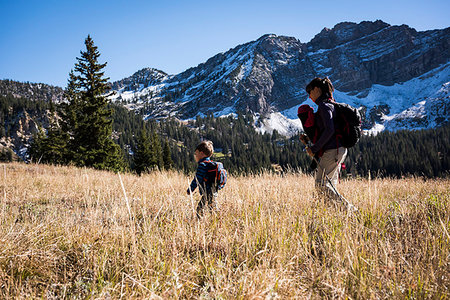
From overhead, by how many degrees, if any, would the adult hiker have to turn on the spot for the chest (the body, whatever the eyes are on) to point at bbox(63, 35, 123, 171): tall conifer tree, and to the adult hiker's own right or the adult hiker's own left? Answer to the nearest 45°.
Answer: approximately 45° to the adult hiker's own right

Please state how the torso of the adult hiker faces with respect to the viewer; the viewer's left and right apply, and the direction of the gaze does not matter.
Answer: facing to the left of the viewer

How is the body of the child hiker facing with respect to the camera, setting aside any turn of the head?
to the viewer's left

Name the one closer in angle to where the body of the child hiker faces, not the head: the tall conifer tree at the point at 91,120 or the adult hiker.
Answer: the tall conifer tree

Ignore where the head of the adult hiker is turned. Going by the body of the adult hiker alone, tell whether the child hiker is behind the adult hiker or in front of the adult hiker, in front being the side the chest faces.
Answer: in front

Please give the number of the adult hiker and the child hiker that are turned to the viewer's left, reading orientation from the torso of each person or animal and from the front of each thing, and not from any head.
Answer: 2

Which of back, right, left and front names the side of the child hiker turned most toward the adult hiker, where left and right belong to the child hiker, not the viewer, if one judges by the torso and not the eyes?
back

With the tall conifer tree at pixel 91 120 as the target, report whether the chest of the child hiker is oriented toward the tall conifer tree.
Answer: no

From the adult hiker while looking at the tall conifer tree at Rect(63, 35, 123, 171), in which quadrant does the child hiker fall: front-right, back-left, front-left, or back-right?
front-left

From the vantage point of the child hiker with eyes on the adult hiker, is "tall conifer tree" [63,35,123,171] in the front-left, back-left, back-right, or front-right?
back-left
